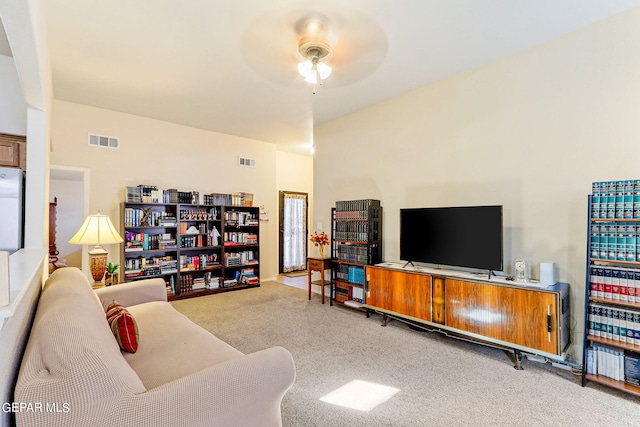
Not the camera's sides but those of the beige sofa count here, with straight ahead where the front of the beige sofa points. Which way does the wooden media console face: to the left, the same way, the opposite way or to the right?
the opposite way

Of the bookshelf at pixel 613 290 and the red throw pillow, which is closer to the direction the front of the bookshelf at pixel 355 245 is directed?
the red throw pillow

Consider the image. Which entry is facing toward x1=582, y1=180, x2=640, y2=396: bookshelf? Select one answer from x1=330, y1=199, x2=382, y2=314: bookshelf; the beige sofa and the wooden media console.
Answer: the beige sofa

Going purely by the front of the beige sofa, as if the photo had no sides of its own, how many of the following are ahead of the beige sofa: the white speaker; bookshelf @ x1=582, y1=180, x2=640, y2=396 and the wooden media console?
3

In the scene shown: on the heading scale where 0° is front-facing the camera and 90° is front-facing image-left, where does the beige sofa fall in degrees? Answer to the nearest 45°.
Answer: approximately 270°

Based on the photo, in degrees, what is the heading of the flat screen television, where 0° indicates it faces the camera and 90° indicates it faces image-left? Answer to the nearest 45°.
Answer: approximately 45°

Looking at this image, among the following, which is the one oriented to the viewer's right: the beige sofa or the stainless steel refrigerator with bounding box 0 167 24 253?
the beige sofa

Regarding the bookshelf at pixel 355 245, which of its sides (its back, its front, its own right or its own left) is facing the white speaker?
left

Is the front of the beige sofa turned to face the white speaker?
yes

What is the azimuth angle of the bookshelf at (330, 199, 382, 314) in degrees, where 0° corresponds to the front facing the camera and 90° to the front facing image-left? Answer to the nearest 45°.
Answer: approximately 45°

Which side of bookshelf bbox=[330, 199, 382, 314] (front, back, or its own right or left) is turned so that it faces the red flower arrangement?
right
